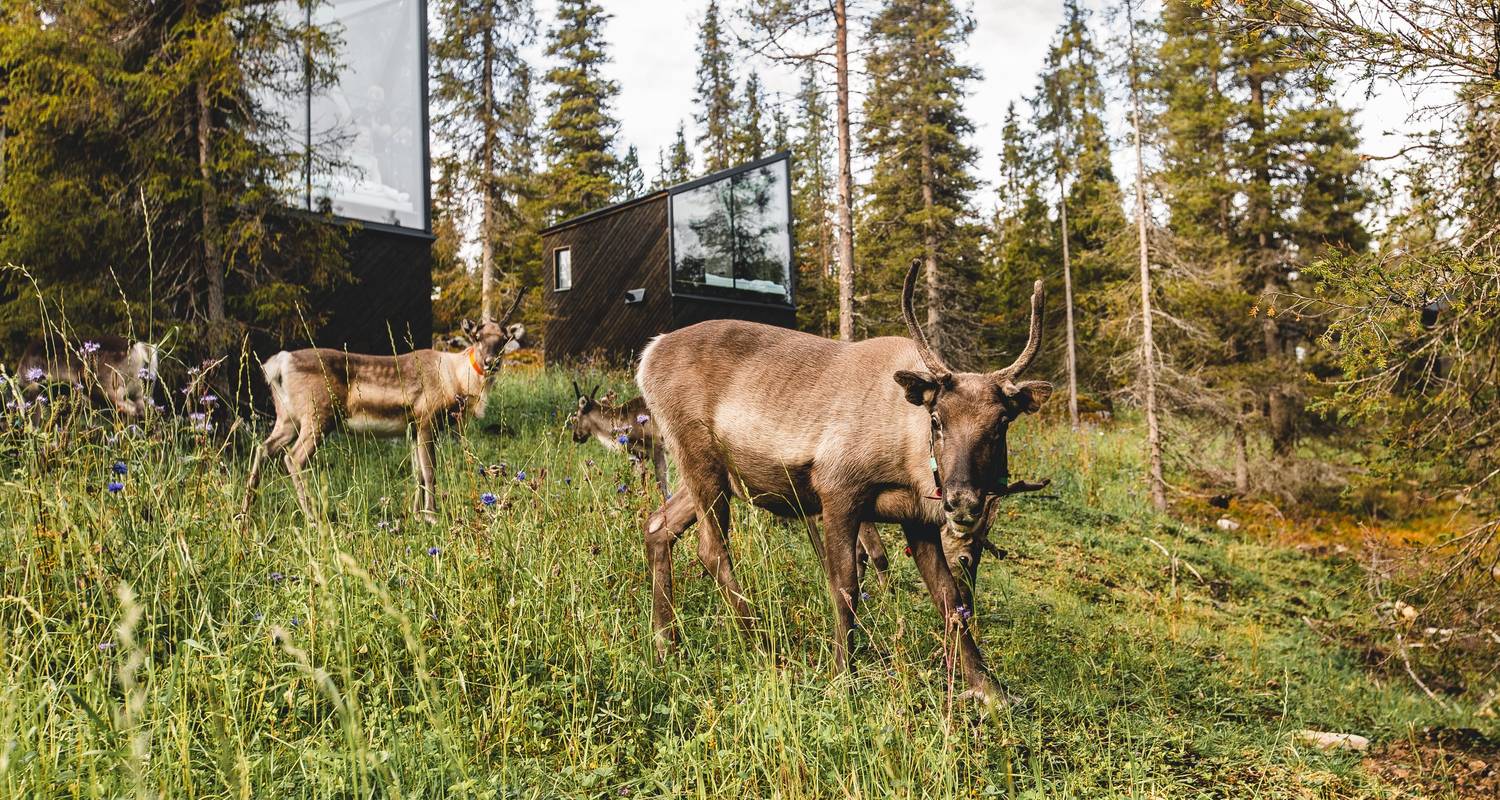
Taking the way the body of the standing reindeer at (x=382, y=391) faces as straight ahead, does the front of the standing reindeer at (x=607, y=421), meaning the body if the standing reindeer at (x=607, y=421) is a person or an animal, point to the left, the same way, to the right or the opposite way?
the opposite way

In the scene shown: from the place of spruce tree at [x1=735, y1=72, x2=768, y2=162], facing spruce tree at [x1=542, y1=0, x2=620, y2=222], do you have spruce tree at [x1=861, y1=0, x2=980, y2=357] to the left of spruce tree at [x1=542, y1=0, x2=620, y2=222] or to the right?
left

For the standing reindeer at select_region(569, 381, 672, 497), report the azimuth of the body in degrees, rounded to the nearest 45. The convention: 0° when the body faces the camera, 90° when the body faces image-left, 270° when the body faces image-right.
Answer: approximately 90°

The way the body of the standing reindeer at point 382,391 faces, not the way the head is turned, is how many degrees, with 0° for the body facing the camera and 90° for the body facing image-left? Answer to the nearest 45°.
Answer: approximately 270°

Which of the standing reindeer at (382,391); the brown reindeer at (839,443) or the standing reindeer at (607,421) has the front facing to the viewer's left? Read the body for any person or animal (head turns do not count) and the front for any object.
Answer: the standing reindeer at (607,421)

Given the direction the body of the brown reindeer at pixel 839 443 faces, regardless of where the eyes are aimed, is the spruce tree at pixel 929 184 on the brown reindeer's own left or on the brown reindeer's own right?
on the brown reindeer's own left

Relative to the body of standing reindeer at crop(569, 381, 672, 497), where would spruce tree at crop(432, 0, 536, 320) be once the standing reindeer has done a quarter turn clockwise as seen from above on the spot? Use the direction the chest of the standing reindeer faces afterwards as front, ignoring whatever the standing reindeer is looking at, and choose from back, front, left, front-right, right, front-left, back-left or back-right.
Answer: front

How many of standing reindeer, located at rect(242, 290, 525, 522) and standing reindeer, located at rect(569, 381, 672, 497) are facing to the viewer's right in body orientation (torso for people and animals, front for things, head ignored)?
1

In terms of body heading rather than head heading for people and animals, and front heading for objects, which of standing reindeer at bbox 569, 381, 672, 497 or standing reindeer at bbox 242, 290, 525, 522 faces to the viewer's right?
standing reindeer at bbox 242, 290, 525, 522

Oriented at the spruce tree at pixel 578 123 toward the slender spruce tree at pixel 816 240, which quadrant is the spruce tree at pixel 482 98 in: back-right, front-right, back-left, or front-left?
back-right

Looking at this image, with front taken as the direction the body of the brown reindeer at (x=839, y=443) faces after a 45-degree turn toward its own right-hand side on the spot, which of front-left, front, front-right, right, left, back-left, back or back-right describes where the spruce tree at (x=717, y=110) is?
back

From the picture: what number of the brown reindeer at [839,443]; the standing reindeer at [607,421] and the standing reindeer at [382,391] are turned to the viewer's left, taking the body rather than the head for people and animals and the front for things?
1
